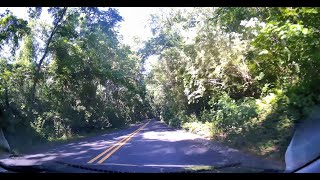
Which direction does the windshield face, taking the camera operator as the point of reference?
facing away from the viewer
